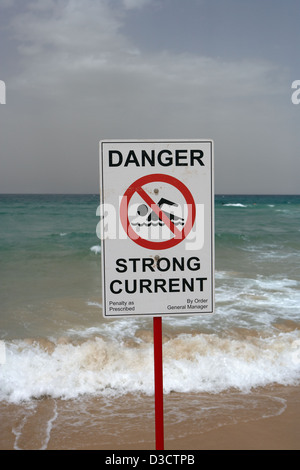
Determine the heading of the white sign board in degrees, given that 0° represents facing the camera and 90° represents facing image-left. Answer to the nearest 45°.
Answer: approximately 0°
